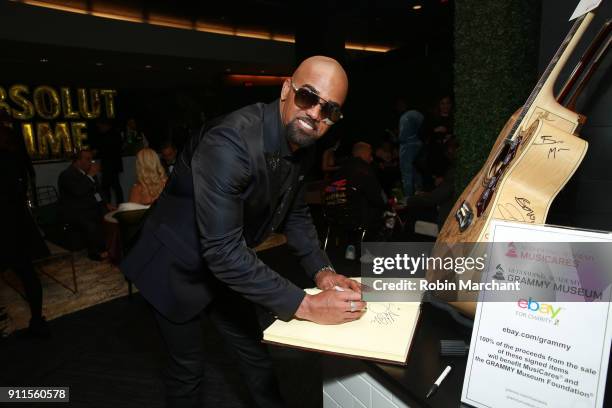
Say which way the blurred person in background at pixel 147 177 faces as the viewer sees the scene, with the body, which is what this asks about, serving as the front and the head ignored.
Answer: away from the camera

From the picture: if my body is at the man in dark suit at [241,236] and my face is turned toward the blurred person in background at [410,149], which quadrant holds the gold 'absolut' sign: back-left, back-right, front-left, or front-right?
front-left

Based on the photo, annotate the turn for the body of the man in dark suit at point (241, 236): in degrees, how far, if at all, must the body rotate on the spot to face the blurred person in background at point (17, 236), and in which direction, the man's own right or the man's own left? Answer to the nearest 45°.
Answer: approximately 180°

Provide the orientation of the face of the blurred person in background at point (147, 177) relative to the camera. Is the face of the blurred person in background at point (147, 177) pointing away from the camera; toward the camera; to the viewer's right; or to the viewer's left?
away from the camera

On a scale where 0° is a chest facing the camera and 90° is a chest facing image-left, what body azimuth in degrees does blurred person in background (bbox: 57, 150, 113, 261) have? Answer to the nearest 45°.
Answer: approximately 270°

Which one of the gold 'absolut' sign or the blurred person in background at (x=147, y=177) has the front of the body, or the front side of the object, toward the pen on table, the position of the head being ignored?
the gold 'absolut' sign

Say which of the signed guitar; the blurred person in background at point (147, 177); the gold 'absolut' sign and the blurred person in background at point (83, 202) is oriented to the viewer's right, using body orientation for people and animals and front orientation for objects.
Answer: the blurred person in background at point (83, 202)

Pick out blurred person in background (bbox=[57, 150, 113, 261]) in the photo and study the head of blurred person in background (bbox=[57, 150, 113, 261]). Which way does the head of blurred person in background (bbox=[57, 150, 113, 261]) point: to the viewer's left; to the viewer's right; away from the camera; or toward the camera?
to the viewer's right

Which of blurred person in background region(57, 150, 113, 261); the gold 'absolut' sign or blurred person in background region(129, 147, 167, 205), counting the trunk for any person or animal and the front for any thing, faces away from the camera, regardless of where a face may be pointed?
blurred person in background region(129, 147, 167, 205)

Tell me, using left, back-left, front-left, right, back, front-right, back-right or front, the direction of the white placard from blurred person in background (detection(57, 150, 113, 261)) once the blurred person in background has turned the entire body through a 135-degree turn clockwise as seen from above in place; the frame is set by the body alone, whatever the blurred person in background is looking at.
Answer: front-left

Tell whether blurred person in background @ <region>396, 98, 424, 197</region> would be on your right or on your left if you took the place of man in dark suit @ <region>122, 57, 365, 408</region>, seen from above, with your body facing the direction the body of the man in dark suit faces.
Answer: on your left

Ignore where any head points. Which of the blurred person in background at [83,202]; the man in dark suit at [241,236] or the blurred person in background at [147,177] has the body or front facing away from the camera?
the blurred person in background at [147,177]

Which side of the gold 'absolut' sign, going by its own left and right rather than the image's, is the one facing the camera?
front

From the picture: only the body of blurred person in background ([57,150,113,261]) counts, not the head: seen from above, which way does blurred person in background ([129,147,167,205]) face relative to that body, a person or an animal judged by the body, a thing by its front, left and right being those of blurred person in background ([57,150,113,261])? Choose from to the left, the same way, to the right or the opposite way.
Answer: to the left
